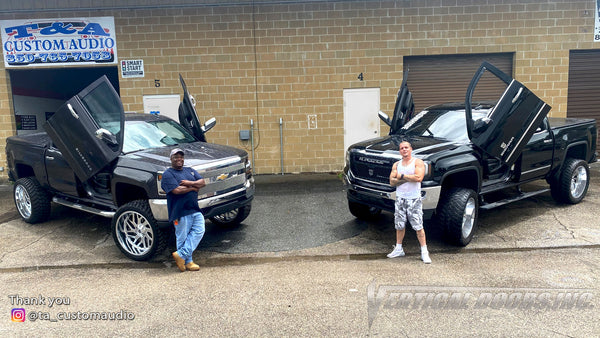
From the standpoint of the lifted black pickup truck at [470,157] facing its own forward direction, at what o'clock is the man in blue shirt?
The man in blue shirt is roughly at 12 o'clock from the lifted black pickup truck.

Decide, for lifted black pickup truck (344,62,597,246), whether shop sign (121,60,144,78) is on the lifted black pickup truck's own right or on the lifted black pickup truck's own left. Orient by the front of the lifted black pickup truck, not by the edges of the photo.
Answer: on the lifted black pickup truck's own right

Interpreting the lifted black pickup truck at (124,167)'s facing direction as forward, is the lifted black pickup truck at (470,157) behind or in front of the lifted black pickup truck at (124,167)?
in front

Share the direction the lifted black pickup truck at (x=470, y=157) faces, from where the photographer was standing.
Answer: facing the viewer and to the left of the viewer

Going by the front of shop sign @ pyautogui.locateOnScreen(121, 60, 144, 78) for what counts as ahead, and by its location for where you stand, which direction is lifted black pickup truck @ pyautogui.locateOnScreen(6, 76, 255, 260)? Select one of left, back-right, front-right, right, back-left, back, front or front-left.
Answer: front

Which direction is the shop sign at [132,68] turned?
toward the camera
